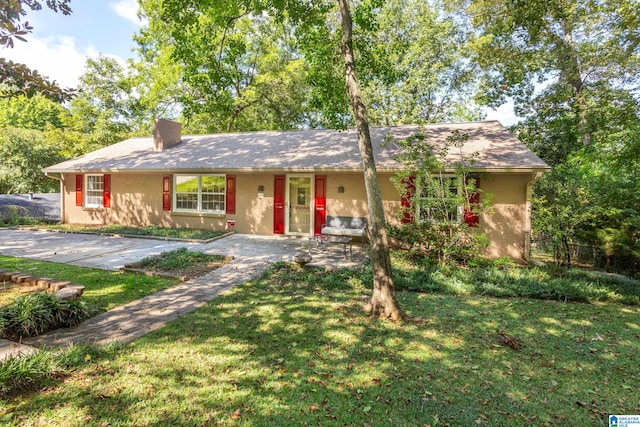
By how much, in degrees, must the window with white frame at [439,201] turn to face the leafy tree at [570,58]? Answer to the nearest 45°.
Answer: approximately 135° to its left

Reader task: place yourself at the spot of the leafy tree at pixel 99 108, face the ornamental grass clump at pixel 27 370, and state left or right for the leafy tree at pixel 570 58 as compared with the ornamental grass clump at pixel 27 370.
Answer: left

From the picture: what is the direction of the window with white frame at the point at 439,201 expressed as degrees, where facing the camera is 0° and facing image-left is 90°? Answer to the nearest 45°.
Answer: approximately 0°

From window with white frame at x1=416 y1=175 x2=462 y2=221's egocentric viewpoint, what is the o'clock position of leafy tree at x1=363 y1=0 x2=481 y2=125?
The leafy tree is roughly at 6 o'clock from the window with white frame.

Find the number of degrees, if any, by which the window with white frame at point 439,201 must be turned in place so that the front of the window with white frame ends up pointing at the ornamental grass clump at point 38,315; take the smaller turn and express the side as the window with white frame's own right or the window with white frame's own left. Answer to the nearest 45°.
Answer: approximately 45° to the window with white frame's own right

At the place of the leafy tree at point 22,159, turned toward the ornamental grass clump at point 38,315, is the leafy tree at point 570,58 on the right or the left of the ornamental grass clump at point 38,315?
left

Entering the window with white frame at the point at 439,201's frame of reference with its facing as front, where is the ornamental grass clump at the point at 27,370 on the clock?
The ornamental grass clump is roughly at 1 o'clock from the window with white frame.

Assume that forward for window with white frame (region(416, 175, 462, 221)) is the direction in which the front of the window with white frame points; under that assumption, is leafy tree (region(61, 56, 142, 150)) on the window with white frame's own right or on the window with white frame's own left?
on the window with white frame's own right
